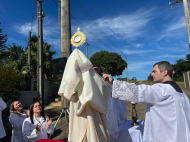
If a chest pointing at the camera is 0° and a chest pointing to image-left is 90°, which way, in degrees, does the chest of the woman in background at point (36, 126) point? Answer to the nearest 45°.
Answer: approximately 315°

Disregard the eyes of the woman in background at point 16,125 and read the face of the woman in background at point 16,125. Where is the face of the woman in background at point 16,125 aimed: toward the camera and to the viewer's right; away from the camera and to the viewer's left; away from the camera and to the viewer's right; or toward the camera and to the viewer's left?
toward the camera and to the viewer's right

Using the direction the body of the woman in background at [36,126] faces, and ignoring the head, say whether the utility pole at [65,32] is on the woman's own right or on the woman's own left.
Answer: on the woman's own left

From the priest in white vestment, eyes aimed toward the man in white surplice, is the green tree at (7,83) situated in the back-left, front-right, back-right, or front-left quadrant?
back-left

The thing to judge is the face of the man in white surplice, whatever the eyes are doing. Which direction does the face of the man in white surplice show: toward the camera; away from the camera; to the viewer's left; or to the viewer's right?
to the viewer's left

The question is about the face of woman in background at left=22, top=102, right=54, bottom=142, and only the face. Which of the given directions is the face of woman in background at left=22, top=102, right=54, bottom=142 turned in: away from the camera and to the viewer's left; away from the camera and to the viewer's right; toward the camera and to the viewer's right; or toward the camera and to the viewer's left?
toward the camera and to the viewer's right
